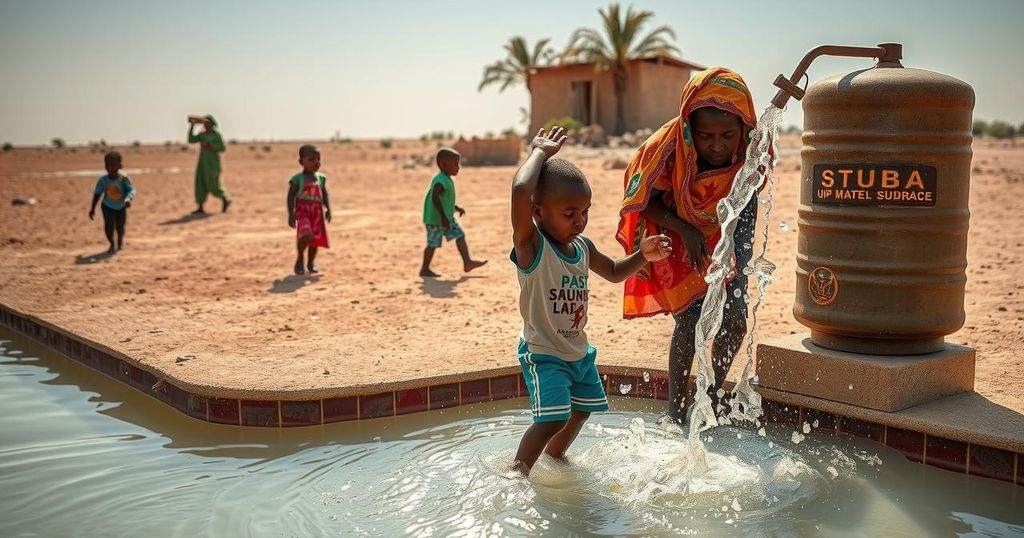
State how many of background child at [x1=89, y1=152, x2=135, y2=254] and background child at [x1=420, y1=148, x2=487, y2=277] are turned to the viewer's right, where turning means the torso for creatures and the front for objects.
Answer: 1

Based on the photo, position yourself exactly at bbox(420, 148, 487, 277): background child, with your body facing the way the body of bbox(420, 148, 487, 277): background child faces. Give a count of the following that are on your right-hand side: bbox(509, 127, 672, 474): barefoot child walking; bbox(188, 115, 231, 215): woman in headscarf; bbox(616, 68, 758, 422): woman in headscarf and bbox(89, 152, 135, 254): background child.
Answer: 2

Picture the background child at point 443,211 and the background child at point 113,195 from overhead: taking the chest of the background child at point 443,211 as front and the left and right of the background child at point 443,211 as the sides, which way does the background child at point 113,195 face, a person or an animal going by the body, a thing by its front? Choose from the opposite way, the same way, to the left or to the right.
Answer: to the right

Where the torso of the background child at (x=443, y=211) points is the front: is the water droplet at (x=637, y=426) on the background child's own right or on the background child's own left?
on the background child's own right

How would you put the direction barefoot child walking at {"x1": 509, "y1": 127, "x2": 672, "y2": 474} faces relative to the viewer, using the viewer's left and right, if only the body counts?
facing the viewer and to the right of the viewer

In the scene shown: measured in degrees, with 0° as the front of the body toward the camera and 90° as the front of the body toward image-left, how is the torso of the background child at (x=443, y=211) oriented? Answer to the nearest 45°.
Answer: approximately 270°

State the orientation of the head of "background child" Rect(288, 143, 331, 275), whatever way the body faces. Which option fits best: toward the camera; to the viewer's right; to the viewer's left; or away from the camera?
toward the camera

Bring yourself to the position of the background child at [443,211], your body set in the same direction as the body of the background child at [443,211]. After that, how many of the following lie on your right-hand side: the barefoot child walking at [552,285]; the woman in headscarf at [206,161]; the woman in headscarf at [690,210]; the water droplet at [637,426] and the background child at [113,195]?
3

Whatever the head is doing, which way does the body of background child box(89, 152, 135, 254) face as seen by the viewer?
toward the camera

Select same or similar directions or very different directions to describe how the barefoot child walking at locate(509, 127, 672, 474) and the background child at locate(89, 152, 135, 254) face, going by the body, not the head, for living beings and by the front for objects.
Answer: same or similar directions

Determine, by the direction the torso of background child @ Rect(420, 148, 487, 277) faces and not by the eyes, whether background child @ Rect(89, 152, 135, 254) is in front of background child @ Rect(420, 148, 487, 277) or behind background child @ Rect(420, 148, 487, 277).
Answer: behind

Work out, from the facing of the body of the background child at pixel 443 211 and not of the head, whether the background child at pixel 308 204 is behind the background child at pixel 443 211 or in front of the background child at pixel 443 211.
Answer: behind

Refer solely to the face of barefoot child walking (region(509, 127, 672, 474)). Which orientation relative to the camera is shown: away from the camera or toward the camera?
toward the camera

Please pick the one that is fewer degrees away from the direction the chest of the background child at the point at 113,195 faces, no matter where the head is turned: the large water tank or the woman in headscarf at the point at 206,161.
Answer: the large water tank

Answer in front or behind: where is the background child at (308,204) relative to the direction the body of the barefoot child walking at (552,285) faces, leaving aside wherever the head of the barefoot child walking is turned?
behind

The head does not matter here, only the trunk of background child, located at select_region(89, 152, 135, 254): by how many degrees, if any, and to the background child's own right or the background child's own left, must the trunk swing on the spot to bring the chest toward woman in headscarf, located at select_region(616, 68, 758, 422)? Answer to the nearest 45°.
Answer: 0° — they already face them

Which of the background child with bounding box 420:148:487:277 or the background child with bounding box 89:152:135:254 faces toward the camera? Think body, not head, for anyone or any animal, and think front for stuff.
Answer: the background child with bounding box 89:152:135:254

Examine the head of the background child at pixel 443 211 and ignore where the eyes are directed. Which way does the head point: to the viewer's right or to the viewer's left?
to the viewer's right

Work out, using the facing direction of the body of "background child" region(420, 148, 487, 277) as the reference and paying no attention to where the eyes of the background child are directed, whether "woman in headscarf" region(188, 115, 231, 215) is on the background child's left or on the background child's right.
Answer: on the background child's left

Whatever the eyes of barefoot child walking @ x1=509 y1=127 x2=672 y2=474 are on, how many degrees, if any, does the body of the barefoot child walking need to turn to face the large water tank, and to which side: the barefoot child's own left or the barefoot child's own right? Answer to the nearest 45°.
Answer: approximately 90° to the barefoot child's own left
